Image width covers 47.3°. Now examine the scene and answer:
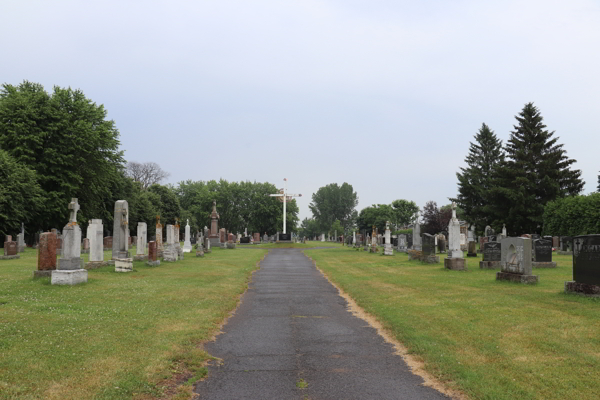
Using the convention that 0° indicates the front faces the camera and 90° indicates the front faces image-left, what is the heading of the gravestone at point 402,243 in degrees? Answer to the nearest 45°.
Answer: approximately 0°

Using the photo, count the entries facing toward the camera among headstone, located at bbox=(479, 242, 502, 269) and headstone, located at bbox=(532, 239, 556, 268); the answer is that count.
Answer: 2

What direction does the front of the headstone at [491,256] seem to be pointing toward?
toward the camera

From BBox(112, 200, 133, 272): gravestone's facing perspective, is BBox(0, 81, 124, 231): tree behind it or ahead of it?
behind

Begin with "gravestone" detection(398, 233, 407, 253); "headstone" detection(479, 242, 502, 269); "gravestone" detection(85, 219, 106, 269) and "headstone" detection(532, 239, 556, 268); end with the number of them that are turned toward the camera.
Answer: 4

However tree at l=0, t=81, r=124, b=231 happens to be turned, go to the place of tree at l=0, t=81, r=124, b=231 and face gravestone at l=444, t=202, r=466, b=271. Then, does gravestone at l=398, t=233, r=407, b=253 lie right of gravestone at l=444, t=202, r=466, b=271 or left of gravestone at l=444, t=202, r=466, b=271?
left

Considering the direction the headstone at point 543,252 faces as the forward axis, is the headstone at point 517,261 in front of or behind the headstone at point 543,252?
in front

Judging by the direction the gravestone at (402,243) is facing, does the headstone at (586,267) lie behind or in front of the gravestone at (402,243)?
in front

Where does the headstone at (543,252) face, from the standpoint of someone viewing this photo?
facing the viewer

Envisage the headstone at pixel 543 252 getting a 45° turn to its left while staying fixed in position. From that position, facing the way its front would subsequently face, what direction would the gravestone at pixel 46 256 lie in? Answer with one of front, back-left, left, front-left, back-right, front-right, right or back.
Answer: right

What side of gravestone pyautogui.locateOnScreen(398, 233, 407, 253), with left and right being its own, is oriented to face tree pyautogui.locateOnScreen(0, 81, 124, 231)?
right

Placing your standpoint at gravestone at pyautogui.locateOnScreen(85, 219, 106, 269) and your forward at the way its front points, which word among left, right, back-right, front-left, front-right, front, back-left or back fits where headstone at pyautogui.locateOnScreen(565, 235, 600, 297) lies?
front-left

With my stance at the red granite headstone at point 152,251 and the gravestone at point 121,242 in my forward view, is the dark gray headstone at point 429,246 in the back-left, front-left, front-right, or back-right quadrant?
back-left
